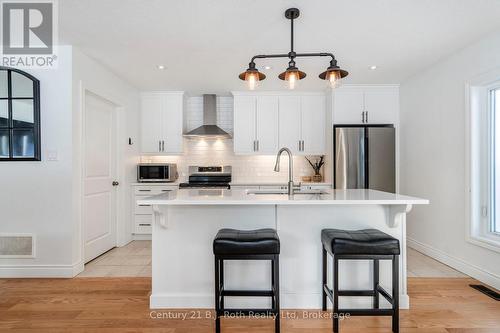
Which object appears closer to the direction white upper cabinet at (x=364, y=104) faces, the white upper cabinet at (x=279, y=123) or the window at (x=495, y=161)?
the window

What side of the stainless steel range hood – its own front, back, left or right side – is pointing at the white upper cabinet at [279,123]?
left

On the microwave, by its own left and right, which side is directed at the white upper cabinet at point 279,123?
left

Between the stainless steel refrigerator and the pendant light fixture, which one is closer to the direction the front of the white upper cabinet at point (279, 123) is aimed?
the pendant light fixture

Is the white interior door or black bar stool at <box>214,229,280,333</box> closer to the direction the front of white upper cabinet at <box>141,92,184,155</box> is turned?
the black bar stool

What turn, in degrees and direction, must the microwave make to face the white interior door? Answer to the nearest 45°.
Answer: approximately 45° to its right

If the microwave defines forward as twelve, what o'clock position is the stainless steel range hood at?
The stainless steel range hood is roughly at 9 o'clock from the microwave.

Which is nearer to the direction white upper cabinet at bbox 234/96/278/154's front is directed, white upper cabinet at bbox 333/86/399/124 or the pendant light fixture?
the pendant light fixture
